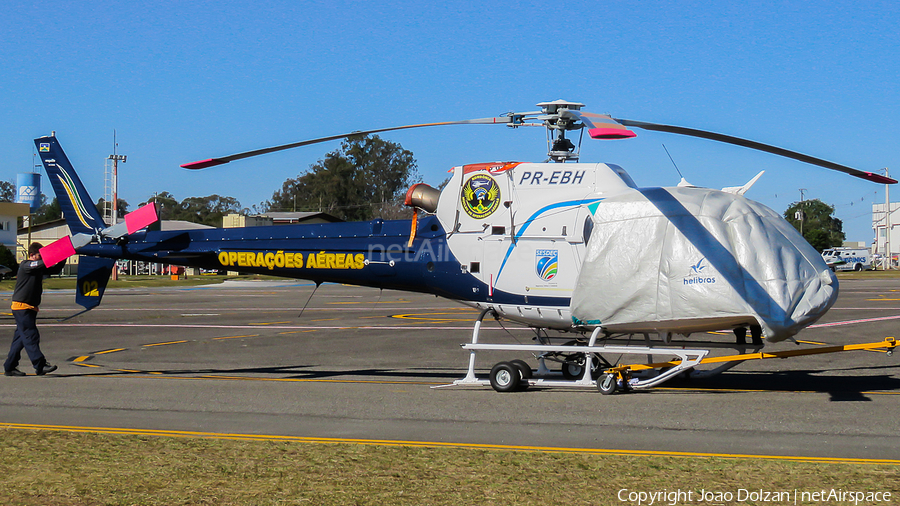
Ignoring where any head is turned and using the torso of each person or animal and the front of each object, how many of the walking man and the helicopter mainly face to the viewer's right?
2

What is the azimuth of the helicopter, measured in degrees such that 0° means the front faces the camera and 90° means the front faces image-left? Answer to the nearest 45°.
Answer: approximately 270°

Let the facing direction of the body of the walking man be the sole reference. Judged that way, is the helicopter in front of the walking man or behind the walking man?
in front

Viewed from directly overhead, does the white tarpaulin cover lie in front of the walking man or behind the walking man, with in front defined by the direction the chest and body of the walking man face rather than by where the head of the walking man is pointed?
in front

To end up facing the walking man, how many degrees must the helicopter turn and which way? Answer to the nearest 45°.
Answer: approximately 180°

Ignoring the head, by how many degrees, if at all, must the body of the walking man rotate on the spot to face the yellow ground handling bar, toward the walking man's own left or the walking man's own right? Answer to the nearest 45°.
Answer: approximately 45° to the walking man's own right

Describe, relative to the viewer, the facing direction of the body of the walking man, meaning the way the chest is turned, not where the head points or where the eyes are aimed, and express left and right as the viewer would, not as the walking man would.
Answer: facing to the right of the viewer
